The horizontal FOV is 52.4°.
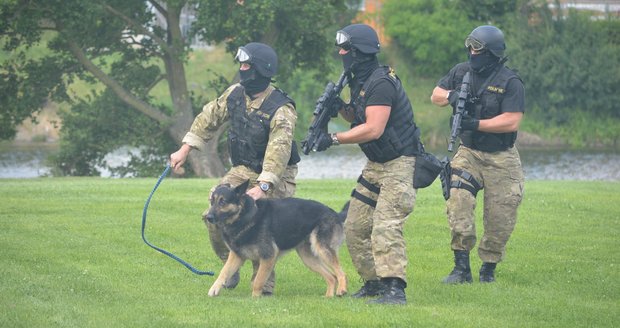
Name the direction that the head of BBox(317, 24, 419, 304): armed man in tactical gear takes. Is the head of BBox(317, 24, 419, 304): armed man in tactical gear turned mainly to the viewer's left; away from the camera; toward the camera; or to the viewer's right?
to the viewer's left

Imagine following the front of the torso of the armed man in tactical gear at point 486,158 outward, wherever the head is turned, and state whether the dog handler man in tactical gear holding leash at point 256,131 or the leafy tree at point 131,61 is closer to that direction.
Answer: the dog handler man in tactical gear holding leash

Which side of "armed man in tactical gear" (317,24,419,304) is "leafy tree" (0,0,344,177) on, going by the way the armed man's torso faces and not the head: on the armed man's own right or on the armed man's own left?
on the armed man's own right

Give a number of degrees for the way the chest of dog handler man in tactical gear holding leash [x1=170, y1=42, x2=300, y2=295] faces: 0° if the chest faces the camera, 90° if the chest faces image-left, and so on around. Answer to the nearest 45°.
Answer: approximately 45°

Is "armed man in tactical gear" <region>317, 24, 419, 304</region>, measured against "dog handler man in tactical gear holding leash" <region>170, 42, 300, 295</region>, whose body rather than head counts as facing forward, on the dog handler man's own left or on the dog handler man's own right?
on the dog handler man's own left

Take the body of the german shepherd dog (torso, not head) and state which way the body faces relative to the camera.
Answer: to the viewer's left

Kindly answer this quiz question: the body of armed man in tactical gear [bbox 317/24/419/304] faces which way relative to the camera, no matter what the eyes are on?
to the viewer's left

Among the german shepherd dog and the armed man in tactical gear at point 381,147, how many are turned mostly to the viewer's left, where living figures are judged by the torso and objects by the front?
2

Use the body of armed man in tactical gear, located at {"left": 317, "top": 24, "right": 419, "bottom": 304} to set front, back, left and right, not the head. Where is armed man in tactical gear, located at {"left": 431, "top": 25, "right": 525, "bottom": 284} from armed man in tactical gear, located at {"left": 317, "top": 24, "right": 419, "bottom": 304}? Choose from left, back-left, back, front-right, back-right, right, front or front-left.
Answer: back-right
